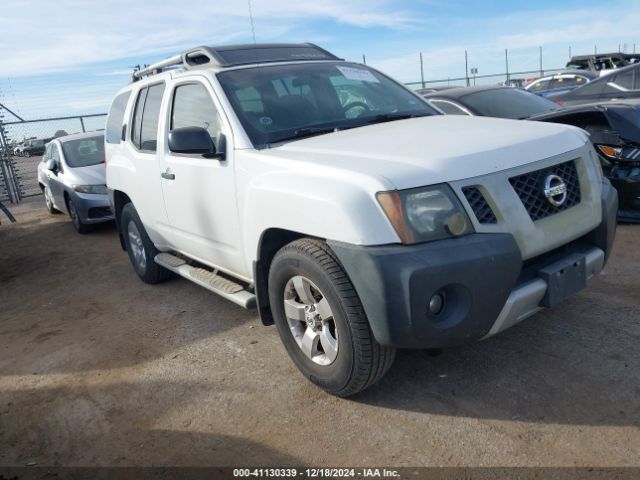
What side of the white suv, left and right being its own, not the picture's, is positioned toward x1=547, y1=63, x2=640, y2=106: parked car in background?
left

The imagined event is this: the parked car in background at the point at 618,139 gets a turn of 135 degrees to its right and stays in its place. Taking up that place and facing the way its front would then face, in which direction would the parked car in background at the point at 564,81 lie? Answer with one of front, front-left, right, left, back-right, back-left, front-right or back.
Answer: right

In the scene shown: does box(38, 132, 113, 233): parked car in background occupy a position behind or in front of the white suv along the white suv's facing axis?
behind

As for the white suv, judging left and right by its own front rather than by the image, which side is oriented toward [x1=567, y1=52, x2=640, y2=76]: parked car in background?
left

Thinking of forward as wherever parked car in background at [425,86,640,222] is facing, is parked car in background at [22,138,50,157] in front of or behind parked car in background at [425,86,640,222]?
behind

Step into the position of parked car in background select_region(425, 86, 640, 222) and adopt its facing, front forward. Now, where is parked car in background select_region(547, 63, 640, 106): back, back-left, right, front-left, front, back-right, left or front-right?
back-left

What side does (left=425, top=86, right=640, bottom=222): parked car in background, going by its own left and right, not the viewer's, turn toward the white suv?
right

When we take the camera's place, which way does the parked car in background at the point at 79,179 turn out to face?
facing the viewer and to the right of the viewer

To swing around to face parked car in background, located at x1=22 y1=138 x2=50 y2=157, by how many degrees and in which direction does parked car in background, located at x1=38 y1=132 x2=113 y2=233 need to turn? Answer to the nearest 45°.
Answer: approximately 135° to its left

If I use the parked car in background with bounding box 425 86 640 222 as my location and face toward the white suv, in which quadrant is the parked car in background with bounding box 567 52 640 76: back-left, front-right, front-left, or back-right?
back-right
